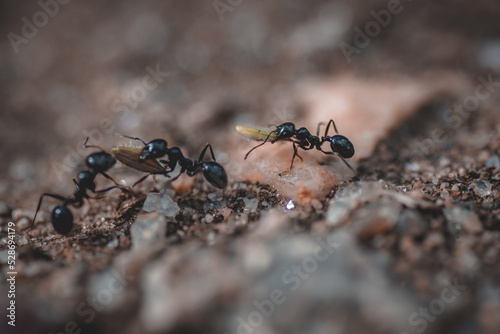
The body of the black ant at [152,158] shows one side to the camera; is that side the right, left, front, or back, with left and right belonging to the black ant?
left

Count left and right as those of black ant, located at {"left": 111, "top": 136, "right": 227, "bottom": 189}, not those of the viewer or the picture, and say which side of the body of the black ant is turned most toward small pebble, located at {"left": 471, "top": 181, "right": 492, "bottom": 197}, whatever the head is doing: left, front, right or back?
back

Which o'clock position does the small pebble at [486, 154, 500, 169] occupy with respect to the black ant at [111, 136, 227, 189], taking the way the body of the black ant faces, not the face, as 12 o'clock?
The small pebble is roughly at 6 o'clock from the black ant.
